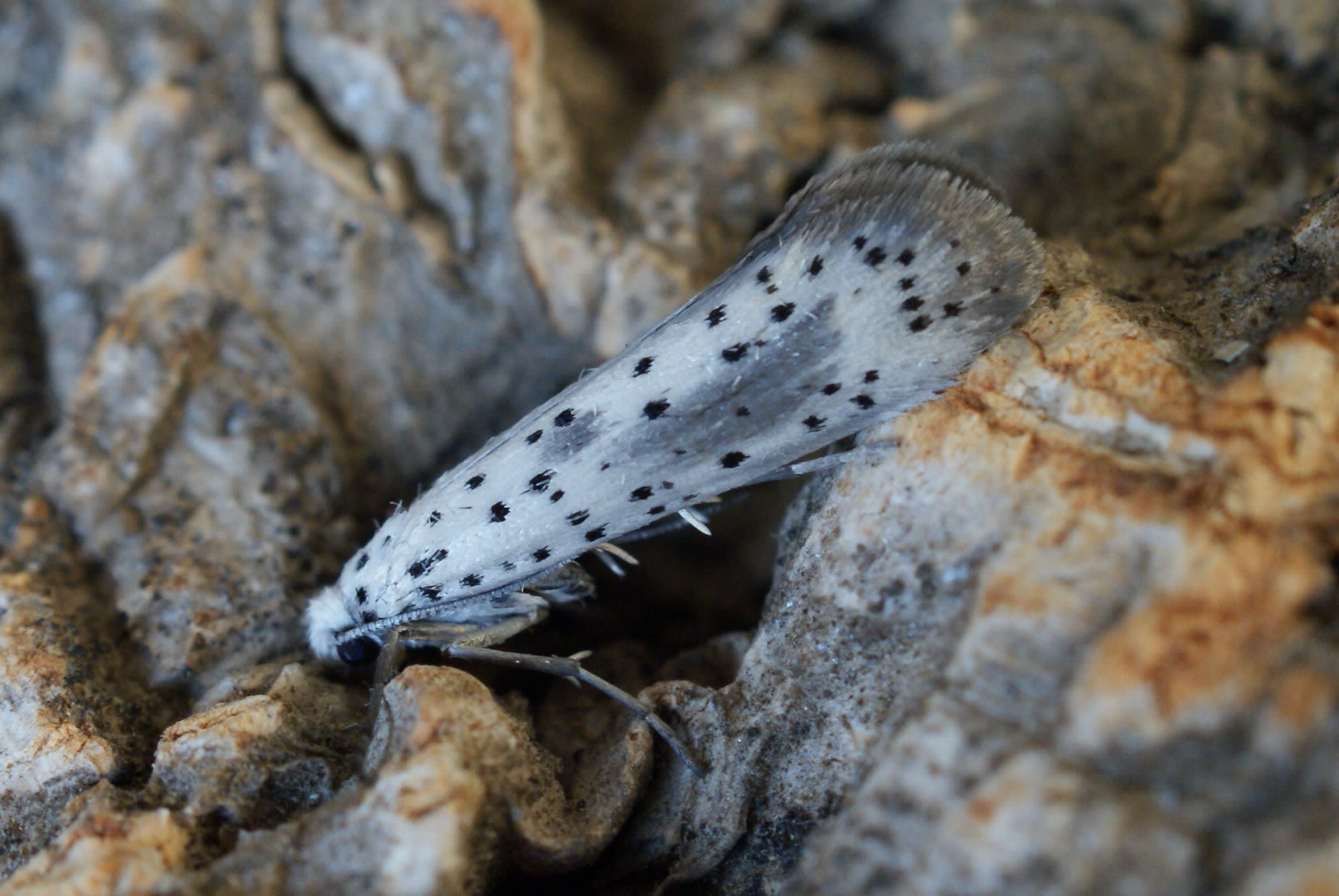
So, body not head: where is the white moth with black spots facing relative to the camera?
to the viewer's left
